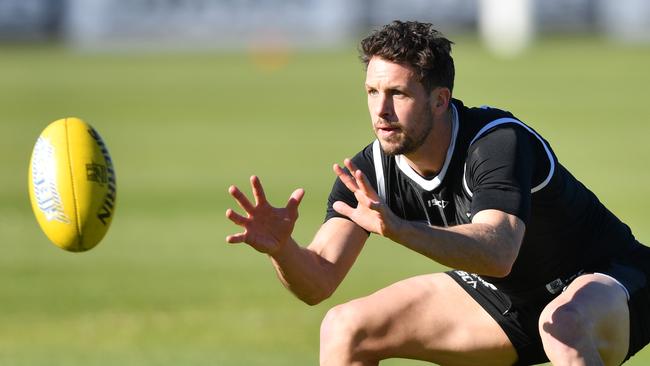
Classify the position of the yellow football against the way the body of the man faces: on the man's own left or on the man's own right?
on the man's own right

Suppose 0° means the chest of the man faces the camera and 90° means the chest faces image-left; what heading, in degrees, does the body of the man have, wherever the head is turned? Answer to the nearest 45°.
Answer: approximately 45°
